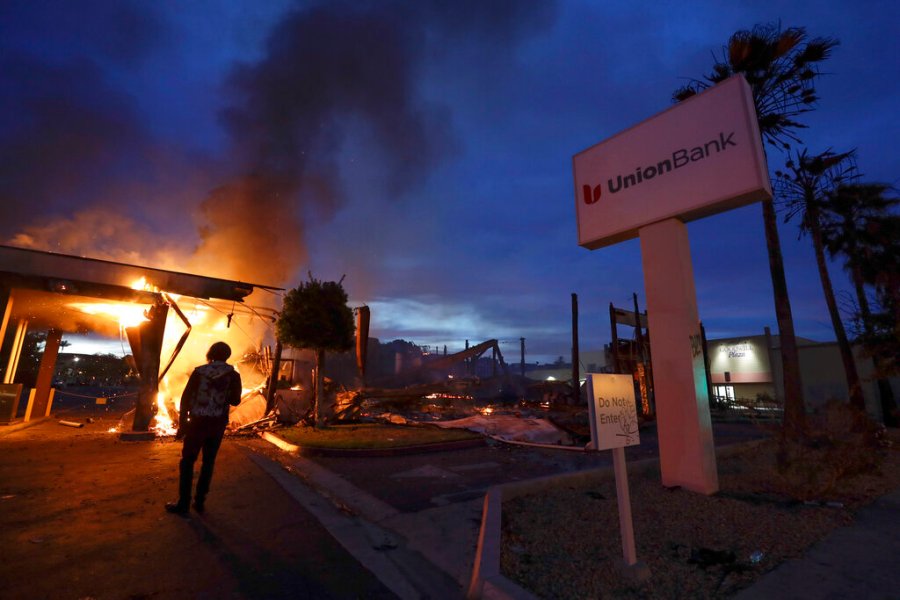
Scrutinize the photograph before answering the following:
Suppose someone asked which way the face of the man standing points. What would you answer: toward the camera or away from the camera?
away from the camera

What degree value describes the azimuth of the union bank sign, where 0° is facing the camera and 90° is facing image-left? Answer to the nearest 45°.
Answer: approximately 45°

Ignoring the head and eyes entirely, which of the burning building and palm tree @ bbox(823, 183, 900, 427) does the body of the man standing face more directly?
the burning building

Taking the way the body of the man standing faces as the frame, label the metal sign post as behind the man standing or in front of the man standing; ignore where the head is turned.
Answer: behind

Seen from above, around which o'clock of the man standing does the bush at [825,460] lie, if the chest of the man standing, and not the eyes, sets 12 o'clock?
The bush is roughly at 4 o'clock from the man standing.

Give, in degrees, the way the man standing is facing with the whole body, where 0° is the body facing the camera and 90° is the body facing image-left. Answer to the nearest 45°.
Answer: approximately 180°

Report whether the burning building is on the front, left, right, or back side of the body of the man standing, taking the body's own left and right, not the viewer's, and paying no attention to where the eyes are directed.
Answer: front

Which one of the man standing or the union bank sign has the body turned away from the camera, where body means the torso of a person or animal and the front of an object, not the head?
the man standing

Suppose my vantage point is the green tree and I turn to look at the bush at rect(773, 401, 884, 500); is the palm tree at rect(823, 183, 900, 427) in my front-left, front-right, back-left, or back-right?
front-left

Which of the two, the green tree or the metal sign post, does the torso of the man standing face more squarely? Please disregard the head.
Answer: the green tree

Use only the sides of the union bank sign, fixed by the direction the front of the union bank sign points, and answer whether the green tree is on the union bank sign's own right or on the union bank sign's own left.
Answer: on the union bank sign's own right

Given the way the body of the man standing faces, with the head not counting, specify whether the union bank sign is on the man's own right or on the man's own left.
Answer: on the man's own right

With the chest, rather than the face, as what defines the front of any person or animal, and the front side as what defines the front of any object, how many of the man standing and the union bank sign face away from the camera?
1

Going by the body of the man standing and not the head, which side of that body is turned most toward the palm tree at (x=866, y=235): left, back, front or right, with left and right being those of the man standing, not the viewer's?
right

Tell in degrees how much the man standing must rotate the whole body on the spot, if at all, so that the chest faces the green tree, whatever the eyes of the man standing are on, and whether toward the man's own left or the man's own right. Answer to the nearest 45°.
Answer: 0° — they already face it
